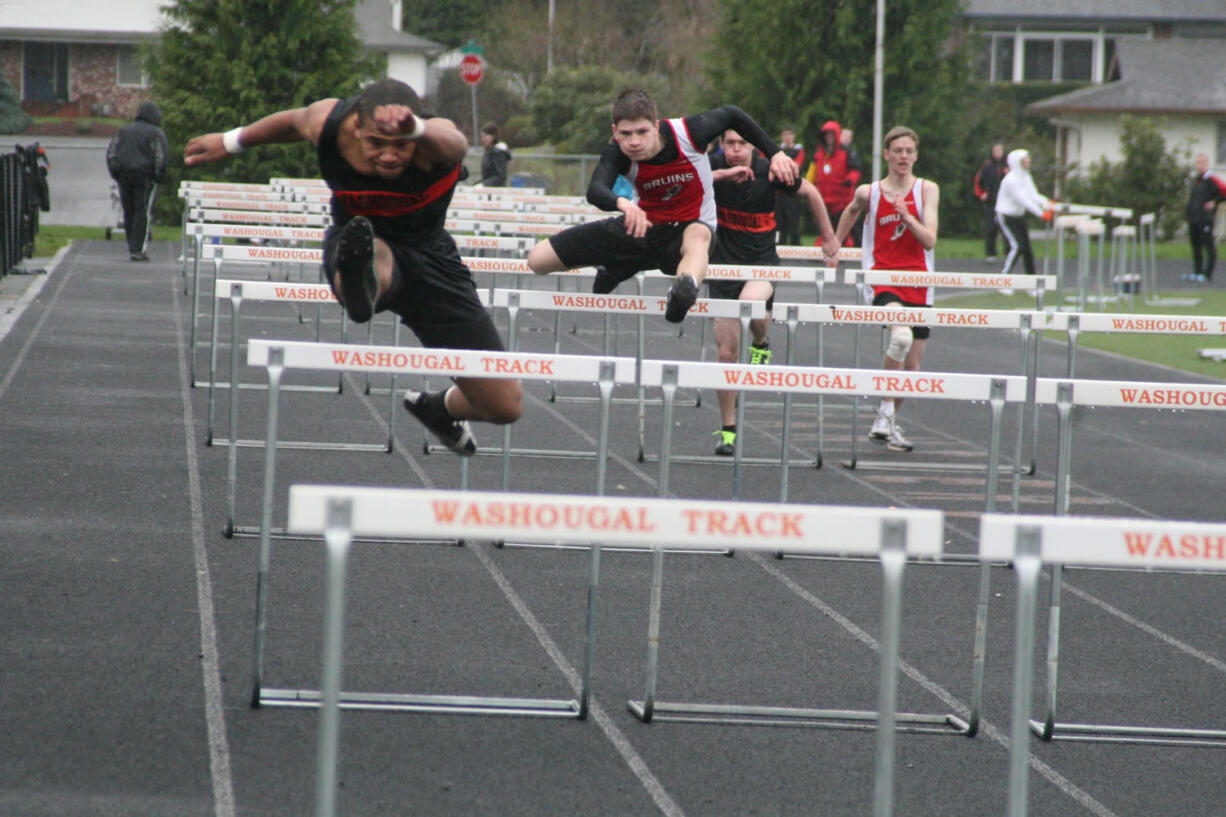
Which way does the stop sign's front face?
toward the camera

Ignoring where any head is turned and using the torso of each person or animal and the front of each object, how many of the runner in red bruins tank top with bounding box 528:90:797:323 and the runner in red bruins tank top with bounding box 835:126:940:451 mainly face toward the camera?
2

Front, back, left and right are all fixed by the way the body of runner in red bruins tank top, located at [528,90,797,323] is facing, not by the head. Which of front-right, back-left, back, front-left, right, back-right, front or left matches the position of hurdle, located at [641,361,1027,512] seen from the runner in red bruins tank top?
front

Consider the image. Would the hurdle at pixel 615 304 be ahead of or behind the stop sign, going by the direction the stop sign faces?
ahead

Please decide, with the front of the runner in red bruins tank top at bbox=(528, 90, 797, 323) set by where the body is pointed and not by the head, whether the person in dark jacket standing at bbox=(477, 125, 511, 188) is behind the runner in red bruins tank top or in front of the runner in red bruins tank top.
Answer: behind

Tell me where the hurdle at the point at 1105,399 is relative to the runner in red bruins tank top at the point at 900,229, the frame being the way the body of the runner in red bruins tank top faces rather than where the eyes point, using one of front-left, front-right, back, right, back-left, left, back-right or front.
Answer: front

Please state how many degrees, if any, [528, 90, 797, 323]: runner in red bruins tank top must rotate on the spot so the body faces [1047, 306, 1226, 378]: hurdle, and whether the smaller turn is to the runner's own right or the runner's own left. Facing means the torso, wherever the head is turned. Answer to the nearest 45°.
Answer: approximately 90° to the runner's own left

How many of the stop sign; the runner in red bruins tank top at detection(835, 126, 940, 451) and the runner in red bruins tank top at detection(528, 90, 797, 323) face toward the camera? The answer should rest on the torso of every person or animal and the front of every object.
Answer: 3

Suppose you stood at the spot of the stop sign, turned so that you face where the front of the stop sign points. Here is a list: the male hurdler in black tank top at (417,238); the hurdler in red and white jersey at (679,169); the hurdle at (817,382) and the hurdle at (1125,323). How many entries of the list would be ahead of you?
4

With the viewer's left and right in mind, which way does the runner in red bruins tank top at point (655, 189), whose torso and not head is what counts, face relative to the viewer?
facing the viewer
